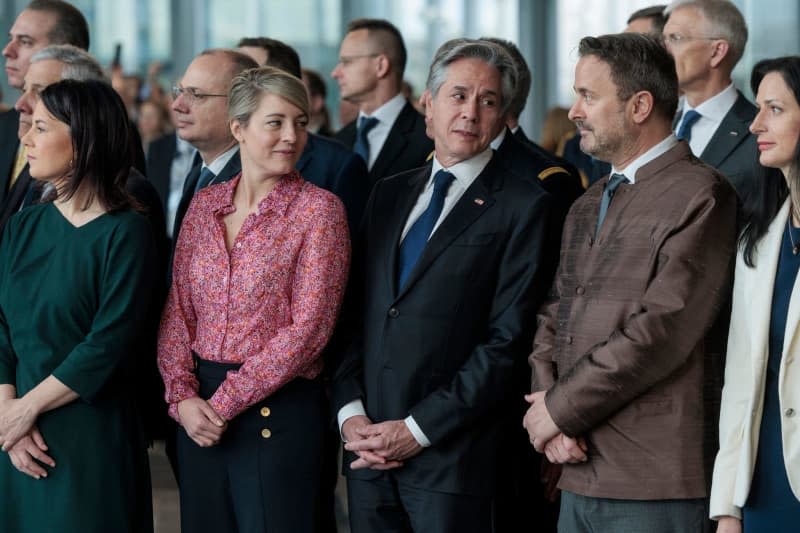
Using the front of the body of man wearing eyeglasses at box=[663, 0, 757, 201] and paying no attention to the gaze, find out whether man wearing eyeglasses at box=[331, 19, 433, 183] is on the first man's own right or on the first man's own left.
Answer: on the first man's own right

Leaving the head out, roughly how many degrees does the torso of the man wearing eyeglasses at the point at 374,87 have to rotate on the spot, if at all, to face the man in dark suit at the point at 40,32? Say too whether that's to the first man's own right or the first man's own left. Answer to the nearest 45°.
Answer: approximately 45° to the first man's own right

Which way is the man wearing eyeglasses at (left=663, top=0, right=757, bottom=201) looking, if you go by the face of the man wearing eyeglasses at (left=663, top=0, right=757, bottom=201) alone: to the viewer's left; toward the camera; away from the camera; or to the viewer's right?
to the viewer's left

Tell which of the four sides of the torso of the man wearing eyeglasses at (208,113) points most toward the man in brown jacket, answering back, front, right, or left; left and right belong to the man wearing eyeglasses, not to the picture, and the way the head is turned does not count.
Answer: left

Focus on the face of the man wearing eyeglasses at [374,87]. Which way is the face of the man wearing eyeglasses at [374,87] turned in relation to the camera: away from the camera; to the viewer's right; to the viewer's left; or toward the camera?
to the viewer's left

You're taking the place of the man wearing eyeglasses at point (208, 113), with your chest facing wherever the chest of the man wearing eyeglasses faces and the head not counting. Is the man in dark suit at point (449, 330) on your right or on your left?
on your left

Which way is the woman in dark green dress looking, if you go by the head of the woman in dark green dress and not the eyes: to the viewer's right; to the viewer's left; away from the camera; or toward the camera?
to the viewer's left

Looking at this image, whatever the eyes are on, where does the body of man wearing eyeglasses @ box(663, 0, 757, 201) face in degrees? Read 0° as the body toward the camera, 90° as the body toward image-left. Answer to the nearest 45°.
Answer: approximately 45°
